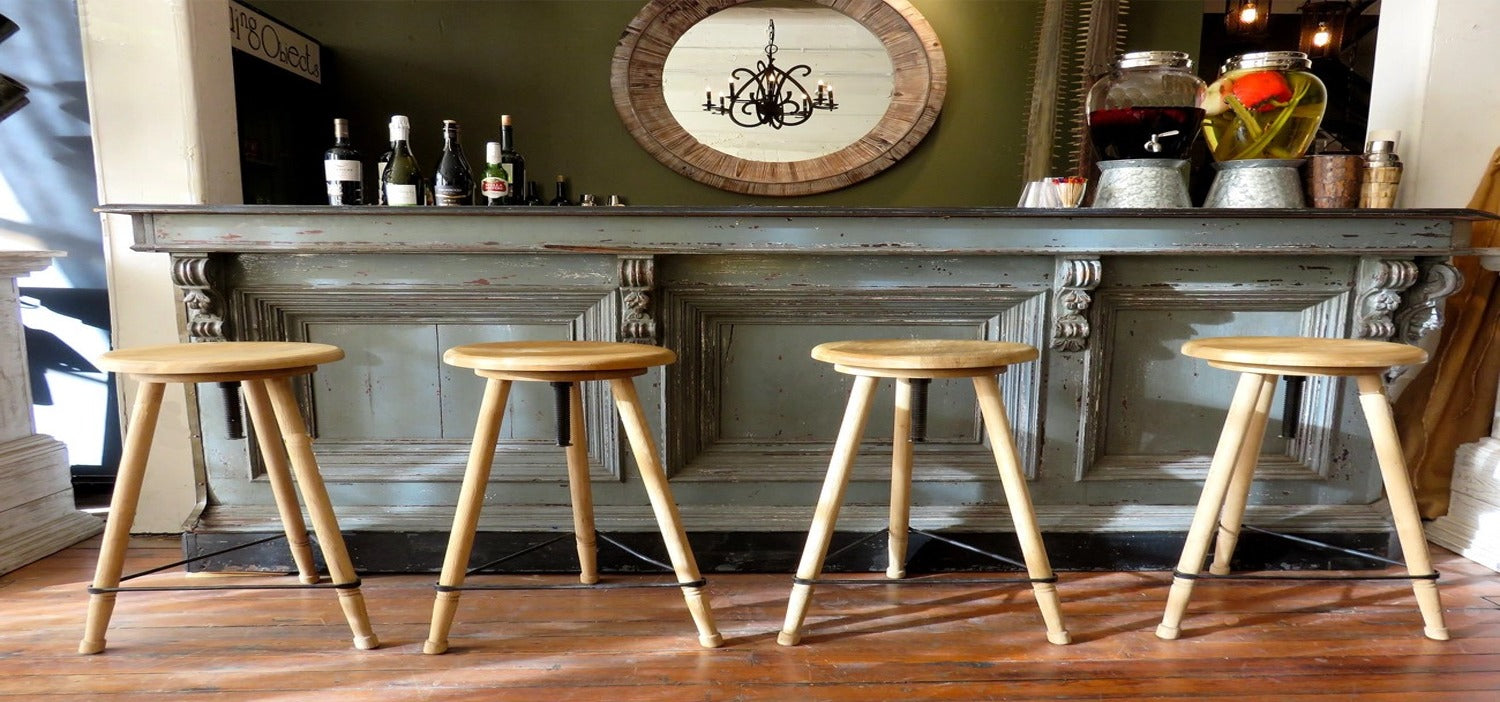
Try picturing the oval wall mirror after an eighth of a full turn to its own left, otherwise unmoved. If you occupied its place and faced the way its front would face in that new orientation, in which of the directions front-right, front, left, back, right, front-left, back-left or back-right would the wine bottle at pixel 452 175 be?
right

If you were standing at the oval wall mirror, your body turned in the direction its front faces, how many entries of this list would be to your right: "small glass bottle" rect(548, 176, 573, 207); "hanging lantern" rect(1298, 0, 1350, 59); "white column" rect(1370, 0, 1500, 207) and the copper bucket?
1

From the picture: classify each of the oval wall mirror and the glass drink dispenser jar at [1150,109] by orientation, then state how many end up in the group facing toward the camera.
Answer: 2

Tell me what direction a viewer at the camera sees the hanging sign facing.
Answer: facing the viewer and to the right of the viewer

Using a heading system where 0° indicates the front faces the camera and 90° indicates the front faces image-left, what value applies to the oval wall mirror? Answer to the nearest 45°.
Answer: approximately 0°

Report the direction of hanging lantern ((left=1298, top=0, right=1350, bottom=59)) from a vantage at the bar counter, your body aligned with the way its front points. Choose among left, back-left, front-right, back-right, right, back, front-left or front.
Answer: back-left

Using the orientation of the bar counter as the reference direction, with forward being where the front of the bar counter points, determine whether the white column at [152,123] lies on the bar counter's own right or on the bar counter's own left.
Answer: on the bar counter's own right
